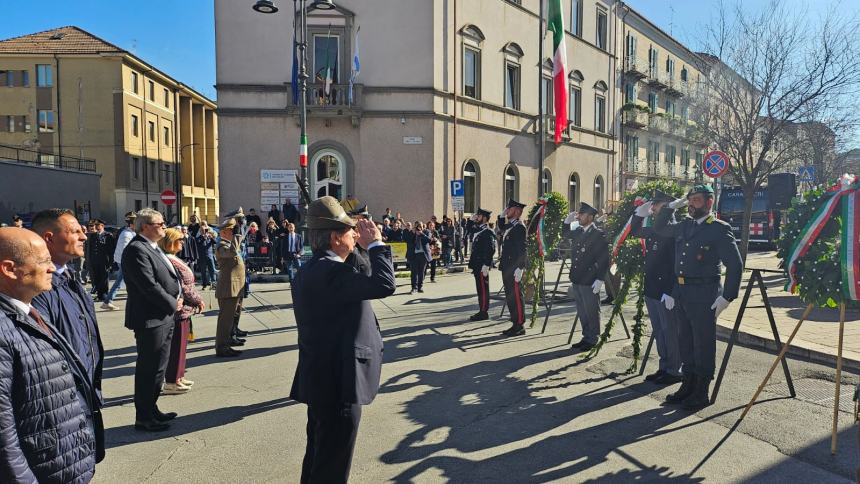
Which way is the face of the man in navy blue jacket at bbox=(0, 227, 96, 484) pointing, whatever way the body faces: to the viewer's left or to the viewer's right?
to the viewer's right

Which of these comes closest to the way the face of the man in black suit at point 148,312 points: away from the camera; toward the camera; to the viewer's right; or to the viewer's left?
to the viewer's right

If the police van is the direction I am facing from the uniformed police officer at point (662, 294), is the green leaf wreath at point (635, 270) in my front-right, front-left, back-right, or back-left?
front-left

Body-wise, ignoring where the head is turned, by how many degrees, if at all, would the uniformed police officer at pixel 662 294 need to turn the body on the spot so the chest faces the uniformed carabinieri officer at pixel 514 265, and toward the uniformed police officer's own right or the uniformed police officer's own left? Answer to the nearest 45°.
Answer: approximately 90° to the uniformed police officer's own right

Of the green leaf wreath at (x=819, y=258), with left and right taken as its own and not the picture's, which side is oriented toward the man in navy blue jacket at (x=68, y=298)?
front

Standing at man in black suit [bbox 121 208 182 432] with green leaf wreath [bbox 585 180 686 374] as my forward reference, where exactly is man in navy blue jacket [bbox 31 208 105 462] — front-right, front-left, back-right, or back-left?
back-right

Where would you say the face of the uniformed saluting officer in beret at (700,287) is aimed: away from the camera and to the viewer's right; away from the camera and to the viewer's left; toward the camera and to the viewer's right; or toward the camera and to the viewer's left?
toward the camera and to the viewer's left

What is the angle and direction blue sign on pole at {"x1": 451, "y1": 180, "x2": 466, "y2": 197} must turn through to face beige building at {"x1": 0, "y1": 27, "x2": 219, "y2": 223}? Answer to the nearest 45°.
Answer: approximately 135° to its right

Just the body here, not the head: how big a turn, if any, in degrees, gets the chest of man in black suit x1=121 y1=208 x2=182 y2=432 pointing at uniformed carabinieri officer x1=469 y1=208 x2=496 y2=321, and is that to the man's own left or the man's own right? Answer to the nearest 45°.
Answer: approximately 45° to the man's own left

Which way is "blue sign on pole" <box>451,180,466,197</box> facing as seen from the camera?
toward the camera

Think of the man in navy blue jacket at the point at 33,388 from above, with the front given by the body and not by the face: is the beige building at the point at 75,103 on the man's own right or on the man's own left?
on the man's own left

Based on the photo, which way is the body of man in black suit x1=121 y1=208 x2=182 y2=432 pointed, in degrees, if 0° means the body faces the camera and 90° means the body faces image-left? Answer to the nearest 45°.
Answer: approximately 270°

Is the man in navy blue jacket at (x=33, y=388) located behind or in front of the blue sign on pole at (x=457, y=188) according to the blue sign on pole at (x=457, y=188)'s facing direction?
in front

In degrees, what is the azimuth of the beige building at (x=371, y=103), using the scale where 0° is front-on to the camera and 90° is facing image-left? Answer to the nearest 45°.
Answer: approximately 0°

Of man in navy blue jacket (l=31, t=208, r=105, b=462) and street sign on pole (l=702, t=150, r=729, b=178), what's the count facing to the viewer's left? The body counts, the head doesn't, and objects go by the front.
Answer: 0
